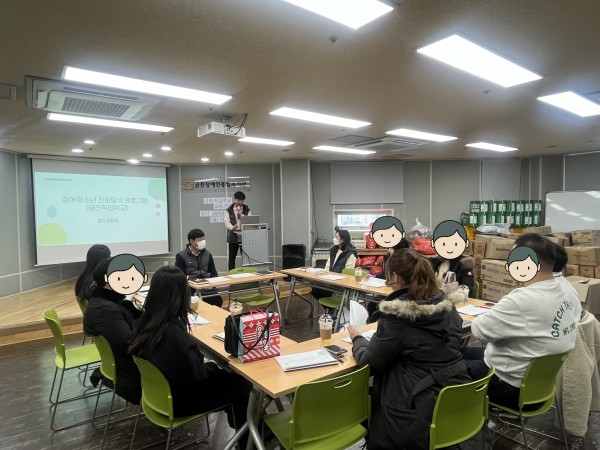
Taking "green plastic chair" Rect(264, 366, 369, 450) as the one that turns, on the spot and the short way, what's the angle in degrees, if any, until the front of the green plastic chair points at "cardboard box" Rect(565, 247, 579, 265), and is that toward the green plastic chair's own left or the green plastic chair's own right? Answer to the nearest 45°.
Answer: approximately 90° to the green plastic chair's own right

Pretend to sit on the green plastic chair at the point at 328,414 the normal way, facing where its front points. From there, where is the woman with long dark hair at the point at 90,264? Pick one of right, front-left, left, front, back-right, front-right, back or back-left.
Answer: front

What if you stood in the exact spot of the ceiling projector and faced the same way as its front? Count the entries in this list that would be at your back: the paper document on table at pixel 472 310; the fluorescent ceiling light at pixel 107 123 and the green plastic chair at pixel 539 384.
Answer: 2

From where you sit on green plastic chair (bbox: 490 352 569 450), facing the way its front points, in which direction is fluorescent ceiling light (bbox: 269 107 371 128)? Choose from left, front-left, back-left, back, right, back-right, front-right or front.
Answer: front

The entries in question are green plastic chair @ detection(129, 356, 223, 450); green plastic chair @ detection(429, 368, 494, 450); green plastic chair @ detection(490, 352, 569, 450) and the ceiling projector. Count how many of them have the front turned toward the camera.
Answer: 0

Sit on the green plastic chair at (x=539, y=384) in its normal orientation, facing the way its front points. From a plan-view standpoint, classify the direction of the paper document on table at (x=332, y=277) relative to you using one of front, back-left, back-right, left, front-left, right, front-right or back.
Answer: front

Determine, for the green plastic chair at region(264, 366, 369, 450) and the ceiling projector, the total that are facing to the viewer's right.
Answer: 0

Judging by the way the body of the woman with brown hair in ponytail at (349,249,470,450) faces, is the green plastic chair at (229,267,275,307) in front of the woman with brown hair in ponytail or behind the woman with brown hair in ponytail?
in front

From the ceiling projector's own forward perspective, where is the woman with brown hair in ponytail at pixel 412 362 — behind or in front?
behind

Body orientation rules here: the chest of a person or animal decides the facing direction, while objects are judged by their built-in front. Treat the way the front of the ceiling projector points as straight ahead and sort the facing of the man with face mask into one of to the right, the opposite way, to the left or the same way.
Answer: the opposite way

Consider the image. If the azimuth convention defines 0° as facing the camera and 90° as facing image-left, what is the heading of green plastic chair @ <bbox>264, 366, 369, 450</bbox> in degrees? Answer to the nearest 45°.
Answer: approximately 135°

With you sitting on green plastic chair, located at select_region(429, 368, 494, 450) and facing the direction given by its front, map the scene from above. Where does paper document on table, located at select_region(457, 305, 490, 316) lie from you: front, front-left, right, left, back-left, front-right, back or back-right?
front-right

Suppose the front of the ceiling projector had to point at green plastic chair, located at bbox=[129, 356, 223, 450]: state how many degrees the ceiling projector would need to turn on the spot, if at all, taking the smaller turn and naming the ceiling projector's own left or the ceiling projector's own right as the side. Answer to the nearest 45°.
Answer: approximately 135° to the ceiling projector's own left

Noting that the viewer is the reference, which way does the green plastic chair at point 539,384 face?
facing away from the viewer and to the left of the viewer

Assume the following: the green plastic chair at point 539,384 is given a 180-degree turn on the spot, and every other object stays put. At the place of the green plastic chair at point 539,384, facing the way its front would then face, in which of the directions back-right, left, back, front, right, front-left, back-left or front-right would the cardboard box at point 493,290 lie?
back-left

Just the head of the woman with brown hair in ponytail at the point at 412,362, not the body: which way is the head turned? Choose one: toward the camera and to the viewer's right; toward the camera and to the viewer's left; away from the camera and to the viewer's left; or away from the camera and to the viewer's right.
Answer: away from the camera and to the viewer's left

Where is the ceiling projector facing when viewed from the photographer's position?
facing away from the viewer and to the left of the viewer

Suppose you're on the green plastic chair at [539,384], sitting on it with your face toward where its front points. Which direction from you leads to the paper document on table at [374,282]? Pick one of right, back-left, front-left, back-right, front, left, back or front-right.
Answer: front

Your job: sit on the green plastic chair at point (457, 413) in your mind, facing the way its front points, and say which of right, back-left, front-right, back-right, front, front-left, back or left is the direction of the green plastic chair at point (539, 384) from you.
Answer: right

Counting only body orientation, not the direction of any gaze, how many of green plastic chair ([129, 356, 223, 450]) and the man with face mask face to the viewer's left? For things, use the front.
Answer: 0

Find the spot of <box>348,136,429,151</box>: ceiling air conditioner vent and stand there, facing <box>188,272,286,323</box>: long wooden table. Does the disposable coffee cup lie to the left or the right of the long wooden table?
left

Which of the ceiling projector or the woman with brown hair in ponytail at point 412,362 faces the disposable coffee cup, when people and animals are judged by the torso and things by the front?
the woman with brown hair in ponytail

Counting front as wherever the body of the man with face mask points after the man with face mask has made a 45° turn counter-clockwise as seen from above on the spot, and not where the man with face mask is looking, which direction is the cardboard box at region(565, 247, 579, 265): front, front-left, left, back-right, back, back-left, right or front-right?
front

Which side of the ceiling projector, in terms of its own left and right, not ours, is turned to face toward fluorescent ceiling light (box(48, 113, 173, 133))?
front
